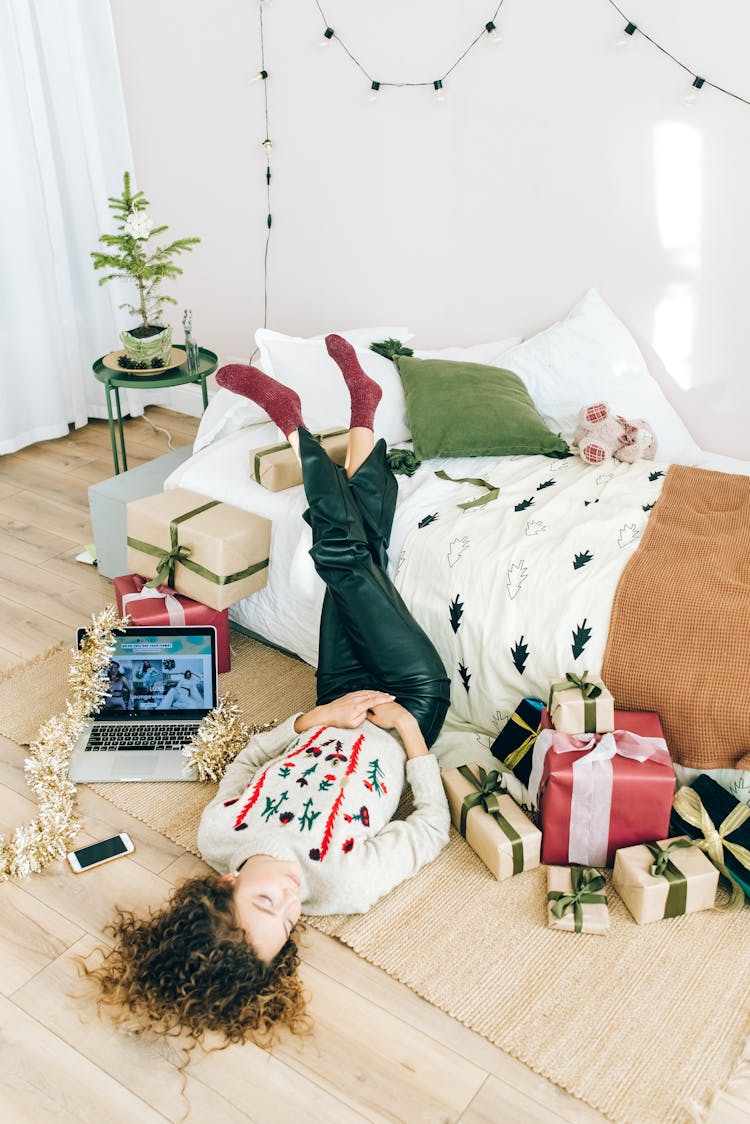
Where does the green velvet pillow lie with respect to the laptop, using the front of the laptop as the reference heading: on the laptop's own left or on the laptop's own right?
on the laptop's own left

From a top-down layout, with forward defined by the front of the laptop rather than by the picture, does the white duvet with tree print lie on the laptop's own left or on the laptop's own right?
on the laptop's own left

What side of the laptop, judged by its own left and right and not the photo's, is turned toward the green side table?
back

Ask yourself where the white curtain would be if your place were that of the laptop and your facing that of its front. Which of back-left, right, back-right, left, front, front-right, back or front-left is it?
back

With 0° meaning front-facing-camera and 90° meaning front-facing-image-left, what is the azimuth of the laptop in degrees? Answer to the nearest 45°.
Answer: approximately 0°

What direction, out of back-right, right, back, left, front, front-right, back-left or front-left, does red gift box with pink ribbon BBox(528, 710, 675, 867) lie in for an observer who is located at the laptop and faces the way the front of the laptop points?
front-left
